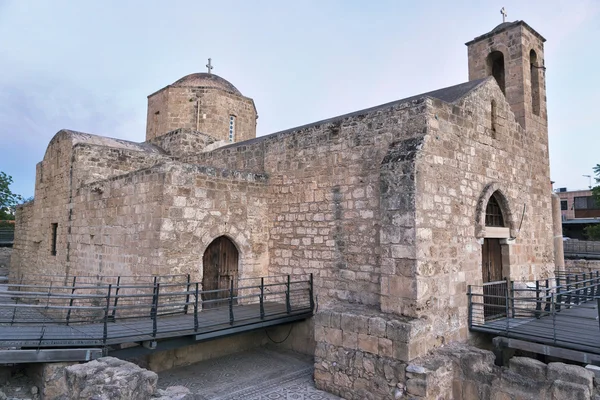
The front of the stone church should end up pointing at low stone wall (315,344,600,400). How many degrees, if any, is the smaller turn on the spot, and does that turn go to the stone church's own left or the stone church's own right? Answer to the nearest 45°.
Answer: approximately 45° to the stone church's own right

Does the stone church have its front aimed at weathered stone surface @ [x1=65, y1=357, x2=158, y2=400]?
no

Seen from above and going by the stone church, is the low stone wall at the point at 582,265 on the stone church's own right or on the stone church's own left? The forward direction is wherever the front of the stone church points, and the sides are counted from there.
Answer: on the stone church's own left

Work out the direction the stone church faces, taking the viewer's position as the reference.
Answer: facing the viewer and to the right of the viewer

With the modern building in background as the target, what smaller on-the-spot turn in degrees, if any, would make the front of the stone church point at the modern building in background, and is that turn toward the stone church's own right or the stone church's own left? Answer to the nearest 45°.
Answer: approximately 90° to the stone church's own left

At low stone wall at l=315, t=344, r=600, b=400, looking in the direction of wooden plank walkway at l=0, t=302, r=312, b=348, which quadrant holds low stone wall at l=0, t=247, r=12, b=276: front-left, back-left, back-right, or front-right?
front-right

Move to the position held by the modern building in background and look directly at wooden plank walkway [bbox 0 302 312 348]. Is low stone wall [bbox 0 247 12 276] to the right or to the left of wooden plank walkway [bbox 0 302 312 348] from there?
right

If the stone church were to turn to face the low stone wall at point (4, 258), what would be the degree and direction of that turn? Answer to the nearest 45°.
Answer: approximately 180°

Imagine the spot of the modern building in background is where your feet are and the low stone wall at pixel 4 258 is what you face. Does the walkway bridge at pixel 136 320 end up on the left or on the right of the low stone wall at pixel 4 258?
left

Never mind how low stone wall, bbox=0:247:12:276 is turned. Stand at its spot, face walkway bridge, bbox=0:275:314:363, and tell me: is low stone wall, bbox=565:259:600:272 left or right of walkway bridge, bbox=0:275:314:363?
left

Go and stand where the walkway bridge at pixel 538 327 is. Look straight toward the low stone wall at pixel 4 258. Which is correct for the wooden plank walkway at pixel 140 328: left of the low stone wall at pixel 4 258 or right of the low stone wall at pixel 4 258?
left
